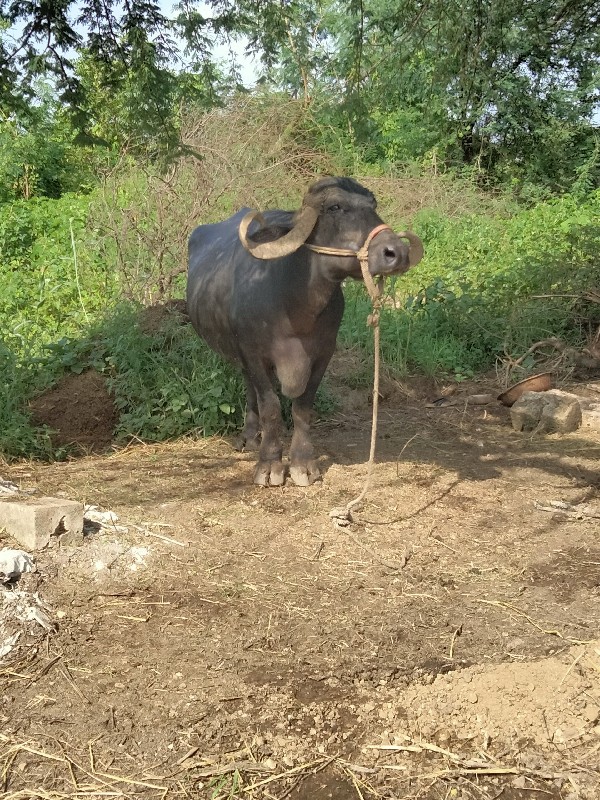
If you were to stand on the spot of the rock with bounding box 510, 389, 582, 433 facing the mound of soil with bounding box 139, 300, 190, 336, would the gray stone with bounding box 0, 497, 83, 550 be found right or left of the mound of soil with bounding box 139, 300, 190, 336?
left

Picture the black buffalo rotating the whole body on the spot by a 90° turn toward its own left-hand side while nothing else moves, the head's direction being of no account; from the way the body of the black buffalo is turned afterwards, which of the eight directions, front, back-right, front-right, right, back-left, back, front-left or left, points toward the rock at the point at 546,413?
front

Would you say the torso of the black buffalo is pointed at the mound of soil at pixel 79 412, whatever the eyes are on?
no

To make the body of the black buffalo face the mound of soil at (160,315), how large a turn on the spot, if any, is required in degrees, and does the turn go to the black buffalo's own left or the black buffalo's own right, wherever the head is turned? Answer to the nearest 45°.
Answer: approximately 180°

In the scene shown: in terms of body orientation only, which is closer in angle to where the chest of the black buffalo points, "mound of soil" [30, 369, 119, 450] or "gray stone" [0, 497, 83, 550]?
the gray stone

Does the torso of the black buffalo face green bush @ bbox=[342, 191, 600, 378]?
no

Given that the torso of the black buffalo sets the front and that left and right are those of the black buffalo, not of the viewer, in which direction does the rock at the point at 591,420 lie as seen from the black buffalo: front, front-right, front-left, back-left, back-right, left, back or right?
left

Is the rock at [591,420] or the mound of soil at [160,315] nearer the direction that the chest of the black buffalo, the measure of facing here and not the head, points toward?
the rock

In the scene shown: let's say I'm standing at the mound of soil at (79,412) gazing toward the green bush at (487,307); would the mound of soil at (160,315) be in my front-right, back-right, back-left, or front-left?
front-left

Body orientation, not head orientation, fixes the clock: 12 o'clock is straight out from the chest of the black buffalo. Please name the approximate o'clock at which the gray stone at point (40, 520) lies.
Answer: The gray stone is roughly at 3 o'clock from the black buffalo.

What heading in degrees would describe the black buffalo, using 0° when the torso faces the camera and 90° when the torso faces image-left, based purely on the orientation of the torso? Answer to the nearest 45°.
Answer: approximately 315°

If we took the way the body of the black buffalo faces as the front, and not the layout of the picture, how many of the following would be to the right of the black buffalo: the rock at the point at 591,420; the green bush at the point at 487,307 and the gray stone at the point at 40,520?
1
